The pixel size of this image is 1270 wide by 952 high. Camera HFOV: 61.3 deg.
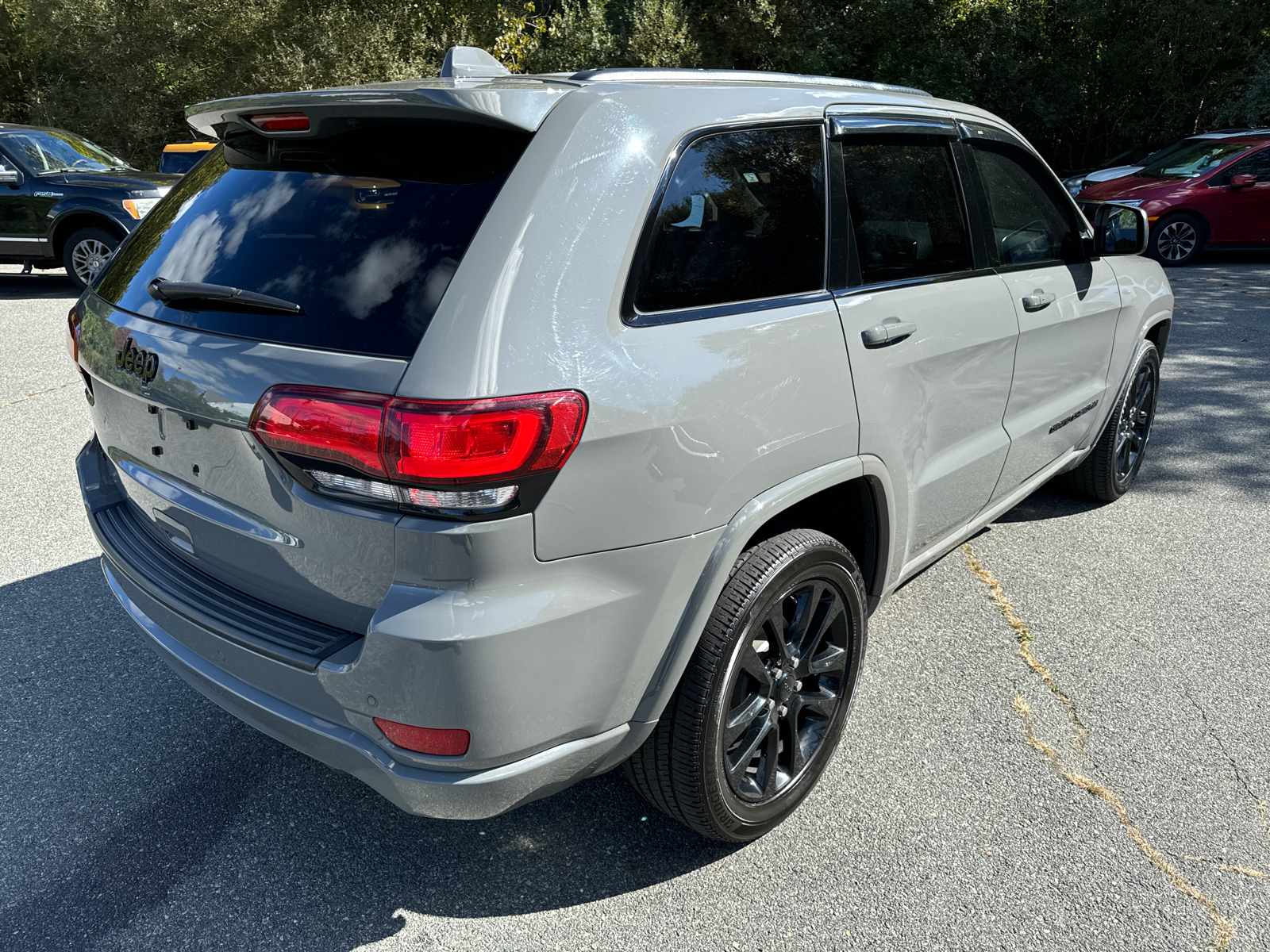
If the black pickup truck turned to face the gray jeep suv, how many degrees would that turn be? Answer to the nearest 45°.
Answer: approximately 45° to its right

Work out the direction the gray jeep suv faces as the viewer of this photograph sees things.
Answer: facing away from the viewer and to the right of the viewer

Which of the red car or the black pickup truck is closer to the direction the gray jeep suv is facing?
the red car
